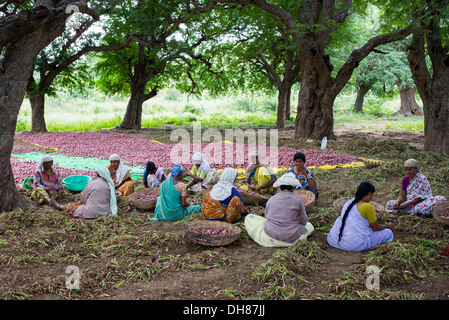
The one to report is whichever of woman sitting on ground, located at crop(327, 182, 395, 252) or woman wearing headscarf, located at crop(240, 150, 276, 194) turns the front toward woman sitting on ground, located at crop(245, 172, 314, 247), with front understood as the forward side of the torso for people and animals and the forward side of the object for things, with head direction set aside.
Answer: the woman wearing headscarf

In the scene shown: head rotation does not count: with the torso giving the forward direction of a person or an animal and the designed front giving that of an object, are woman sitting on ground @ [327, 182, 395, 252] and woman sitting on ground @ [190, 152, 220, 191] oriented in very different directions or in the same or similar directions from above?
very different directions

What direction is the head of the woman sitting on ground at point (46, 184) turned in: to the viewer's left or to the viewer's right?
to the viewer's right

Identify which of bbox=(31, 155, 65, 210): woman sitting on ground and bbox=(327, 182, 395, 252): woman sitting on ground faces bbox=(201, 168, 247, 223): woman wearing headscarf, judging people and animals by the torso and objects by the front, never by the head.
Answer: bbox=(31, 155, 65, 210): woman sitting on ground

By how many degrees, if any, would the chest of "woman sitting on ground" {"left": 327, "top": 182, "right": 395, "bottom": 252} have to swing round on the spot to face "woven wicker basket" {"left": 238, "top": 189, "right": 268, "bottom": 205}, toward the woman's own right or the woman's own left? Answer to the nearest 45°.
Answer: approximately 90° to the woman's own left

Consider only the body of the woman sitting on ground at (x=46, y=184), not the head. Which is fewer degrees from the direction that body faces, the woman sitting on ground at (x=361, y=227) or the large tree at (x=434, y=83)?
the woman sitting on ground

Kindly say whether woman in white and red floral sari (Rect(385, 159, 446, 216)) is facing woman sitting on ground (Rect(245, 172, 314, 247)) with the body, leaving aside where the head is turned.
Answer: yes

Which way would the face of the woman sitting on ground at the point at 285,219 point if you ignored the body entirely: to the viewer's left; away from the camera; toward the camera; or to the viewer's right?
away from the camera

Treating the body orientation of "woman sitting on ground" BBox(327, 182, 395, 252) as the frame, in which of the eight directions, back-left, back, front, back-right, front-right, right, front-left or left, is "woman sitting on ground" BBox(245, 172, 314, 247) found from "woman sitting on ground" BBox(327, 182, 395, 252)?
back-left

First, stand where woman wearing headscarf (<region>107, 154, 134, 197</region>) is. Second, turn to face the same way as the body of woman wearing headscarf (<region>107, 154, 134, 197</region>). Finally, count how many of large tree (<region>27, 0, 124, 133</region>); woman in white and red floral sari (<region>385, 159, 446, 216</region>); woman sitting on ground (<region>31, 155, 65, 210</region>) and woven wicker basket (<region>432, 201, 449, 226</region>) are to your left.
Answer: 2

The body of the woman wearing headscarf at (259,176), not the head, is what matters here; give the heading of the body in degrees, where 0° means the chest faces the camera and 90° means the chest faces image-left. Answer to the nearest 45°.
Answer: approximately 0°

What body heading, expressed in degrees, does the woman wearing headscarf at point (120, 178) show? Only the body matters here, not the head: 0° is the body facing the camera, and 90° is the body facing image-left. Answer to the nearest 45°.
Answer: approximately 45°
